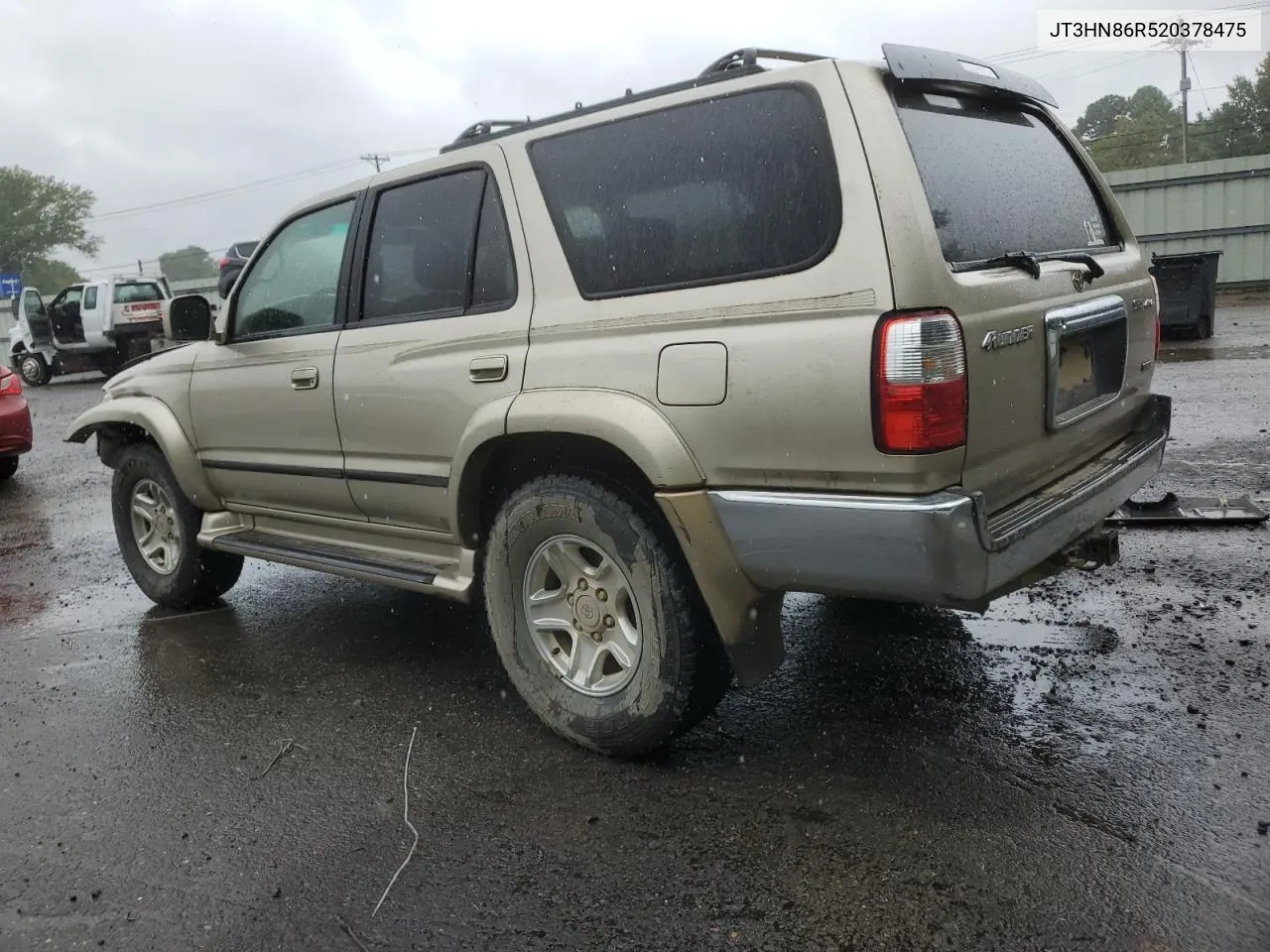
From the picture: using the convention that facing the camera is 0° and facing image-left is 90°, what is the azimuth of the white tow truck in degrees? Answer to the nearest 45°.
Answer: approximately 135°

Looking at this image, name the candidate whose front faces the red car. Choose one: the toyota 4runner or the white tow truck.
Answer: the toyota 4runner

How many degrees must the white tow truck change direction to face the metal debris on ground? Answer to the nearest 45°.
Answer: approximately 135° to its left

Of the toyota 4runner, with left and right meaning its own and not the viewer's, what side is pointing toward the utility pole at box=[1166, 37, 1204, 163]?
right

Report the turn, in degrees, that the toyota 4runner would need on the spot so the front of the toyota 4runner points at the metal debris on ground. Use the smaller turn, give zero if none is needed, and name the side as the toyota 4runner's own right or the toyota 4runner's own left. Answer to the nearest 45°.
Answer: approximately 90° to the toyota 4runner's own right

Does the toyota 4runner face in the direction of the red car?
yes

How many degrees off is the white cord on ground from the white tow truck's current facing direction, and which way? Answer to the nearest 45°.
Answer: approximately 135° to its left

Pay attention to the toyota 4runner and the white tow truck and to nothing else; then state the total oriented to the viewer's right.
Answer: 0

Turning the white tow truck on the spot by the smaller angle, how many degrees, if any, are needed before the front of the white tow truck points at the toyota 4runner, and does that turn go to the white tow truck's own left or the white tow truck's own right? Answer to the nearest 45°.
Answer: approximately 135° to the white tow truck's own left

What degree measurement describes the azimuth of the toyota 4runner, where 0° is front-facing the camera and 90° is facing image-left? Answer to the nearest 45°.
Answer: approximately 135°

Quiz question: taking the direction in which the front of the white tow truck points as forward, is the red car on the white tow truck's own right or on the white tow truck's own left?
on the white tow truck's own left
